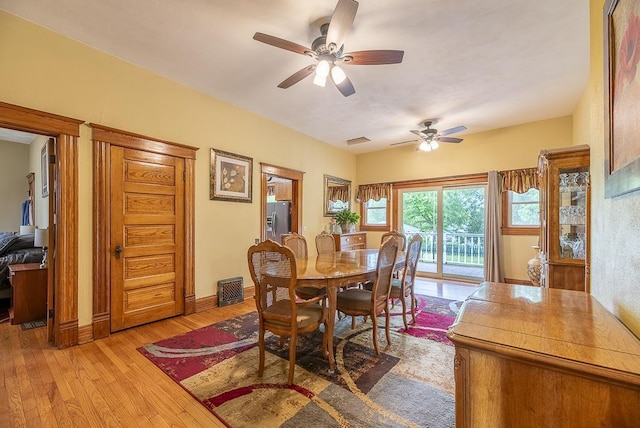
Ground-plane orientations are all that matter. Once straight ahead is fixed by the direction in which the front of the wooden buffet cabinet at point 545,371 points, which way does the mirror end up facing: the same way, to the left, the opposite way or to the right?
the opposite way

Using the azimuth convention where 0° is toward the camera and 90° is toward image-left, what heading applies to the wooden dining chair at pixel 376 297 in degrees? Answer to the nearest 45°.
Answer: approximately 135°

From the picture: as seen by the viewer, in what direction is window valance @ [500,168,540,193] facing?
toward the camera

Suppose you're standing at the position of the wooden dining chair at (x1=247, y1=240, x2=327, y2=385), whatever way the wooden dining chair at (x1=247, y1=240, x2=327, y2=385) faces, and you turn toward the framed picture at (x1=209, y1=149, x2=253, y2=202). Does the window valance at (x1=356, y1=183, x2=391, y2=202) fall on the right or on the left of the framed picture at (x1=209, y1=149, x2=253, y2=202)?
right

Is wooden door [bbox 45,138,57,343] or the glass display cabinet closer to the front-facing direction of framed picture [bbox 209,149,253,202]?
the glass display cabinet

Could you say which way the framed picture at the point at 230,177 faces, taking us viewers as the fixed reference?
facing the viewer and to the right of the viewer

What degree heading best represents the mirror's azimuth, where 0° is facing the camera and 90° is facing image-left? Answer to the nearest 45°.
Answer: approximately 315°

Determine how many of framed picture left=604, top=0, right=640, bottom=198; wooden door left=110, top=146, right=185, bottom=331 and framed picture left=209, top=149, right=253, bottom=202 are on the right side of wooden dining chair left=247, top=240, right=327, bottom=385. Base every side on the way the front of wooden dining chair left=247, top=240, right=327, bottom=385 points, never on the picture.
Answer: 1

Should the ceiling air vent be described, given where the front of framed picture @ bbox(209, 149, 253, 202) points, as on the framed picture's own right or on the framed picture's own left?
on the framed picture's own left

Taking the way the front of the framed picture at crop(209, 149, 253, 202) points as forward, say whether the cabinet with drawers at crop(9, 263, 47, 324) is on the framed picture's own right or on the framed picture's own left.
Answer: on the framed picture's own right

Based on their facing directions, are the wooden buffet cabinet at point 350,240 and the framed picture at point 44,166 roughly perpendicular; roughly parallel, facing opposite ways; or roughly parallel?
roughly perpendicular

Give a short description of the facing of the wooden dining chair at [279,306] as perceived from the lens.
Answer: facing away from the viewer and to the right of the viewer
